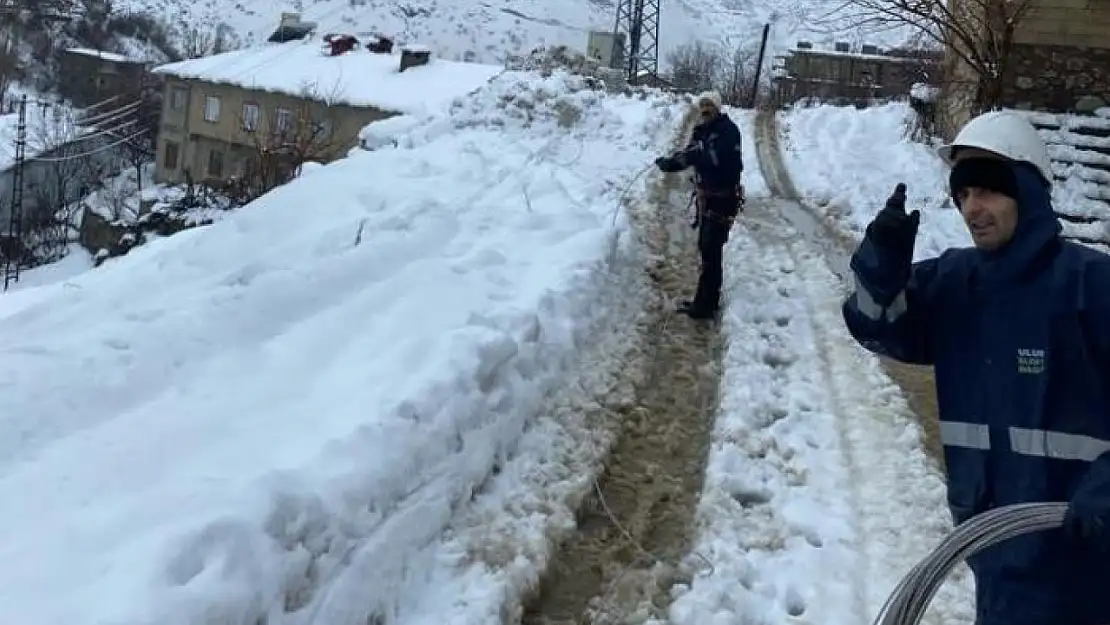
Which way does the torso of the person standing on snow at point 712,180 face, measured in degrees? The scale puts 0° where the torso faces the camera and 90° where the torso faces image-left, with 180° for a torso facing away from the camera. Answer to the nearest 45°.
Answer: approximately 90°

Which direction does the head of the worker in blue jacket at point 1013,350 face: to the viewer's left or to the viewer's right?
to the viewer's left

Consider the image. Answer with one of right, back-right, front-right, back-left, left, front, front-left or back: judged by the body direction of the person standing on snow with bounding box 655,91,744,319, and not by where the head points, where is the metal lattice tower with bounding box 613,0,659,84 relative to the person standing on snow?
right

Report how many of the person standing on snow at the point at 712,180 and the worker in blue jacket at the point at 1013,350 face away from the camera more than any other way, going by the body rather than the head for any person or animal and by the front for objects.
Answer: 0

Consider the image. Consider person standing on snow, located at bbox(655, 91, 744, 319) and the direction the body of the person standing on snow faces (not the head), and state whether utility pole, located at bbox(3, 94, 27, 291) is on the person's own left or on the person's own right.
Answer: on the person's own right

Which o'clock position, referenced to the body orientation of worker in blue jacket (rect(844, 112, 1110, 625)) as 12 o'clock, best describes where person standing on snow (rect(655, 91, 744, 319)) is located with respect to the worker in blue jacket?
The person standing on snow is roughly at 4 o'clock from the worker in blue jacket.

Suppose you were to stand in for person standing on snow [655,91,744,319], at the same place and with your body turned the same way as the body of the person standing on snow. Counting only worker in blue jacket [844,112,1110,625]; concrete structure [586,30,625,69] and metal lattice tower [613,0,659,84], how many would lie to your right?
2

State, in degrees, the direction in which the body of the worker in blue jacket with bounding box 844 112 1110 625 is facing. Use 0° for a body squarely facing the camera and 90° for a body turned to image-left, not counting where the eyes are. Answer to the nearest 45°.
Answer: approximately 45°

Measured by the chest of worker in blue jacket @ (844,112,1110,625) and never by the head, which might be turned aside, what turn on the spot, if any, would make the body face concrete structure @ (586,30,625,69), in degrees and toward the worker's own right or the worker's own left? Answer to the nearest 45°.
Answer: approximately 135° to the worker's own right

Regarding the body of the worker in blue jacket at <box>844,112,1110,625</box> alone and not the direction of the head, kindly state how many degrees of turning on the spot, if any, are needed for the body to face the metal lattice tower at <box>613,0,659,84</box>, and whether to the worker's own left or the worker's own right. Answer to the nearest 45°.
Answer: approximately 135° to the worker's own right
